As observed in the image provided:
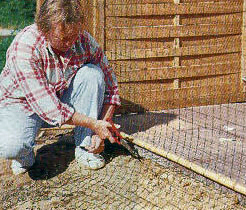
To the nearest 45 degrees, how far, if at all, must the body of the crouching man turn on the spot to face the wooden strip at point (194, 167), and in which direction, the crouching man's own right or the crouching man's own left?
0° — they already face it

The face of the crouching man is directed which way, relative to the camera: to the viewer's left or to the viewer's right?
to the viewer's right

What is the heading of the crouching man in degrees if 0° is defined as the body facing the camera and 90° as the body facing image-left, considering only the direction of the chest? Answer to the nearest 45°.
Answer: approximately 315°
